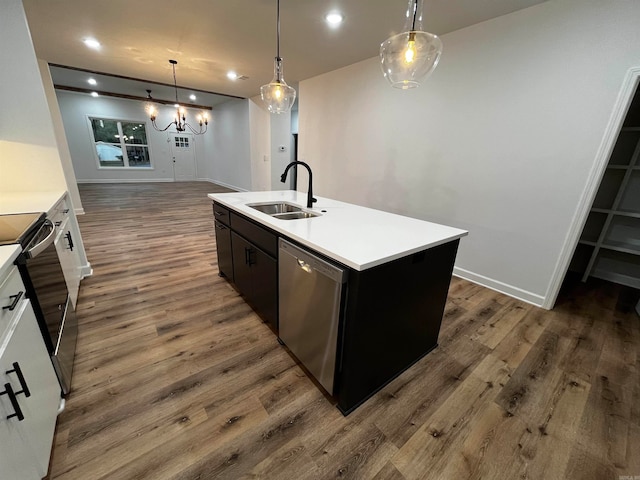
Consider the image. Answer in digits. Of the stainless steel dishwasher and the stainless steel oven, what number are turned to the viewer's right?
1

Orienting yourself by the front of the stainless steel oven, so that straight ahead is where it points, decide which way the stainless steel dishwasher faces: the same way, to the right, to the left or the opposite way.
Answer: the opposite way

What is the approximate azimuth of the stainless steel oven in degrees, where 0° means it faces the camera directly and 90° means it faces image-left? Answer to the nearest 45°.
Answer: approximately 270°

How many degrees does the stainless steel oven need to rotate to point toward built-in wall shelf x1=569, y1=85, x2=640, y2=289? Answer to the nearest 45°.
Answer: approximately 45° to its right

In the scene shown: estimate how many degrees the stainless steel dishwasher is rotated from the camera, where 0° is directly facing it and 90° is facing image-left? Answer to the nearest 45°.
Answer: approximately 45°

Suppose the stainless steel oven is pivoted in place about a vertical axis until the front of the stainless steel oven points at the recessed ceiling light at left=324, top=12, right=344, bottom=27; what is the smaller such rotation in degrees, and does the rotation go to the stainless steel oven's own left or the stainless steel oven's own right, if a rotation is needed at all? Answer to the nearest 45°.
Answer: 0° — it already faces it

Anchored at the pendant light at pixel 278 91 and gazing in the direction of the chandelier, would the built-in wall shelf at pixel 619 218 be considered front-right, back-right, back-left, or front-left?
back-right
